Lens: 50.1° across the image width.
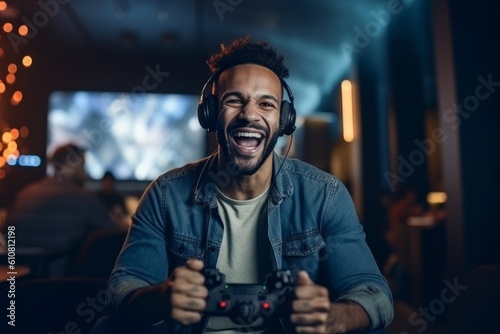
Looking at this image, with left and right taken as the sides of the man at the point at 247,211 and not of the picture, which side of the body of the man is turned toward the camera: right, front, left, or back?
front

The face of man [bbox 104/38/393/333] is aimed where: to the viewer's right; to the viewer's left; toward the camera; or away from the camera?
toward the camera

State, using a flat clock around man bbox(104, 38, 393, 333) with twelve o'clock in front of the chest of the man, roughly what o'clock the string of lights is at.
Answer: The string of lights is roughly at 5 o'clock from the man.

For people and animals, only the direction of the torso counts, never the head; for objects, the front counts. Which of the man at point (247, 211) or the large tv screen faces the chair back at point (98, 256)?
the large tv screen

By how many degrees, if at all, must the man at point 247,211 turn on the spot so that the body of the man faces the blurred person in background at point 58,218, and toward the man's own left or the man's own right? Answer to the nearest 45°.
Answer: approximately 135° to the man's own right

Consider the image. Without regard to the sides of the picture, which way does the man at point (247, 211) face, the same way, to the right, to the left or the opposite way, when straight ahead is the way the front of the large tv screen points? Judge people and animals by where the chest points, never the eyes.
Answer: the same way

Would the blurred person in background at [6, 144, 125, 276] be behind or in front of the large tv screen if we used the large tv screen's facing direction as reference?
in front

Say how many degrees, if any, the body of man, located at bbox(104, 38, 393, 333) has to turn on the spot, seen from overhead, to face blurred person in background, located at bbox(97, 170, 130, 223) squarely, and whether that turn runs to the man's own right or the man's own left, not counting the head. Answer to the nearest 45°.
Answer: approximately 180°

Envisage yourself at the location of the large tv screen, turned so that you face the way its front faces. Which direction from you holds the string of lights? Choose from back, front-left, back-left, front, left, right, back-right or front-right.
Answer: right

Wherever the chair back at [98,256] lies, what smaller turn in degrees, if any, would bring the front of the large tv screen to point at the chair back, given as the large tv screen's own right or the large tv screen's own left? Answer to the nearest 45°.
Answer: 0° — it already faces it

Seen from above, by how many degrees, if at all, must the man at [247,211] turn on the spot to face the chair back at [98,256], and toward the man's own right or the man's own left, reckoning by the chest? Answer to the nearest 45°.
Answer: approximately 135° to the man's own right

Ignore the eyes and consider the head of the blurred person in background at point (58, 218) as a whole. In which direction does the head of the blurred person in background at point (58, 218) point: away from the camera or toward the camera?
away from the camera

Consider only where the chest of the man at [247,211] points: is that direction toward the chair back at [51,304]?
no

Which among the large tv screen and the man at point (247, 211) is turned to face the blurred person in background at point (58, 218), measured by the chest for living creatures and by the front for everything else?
the large tv screen

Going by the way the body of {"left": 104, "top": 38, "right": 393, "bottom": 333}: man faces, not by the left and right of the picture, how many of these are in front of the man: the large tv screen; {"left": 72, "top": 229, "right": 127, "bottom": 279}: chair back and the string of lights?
0

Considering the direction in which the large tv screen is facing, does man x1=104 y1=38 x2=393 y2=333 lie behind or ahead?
ahead

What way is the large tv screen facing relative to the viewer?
toward the camera

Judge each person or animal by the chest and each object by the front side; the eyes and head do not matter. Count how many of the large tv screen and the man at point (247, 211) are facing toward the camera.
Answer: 2
